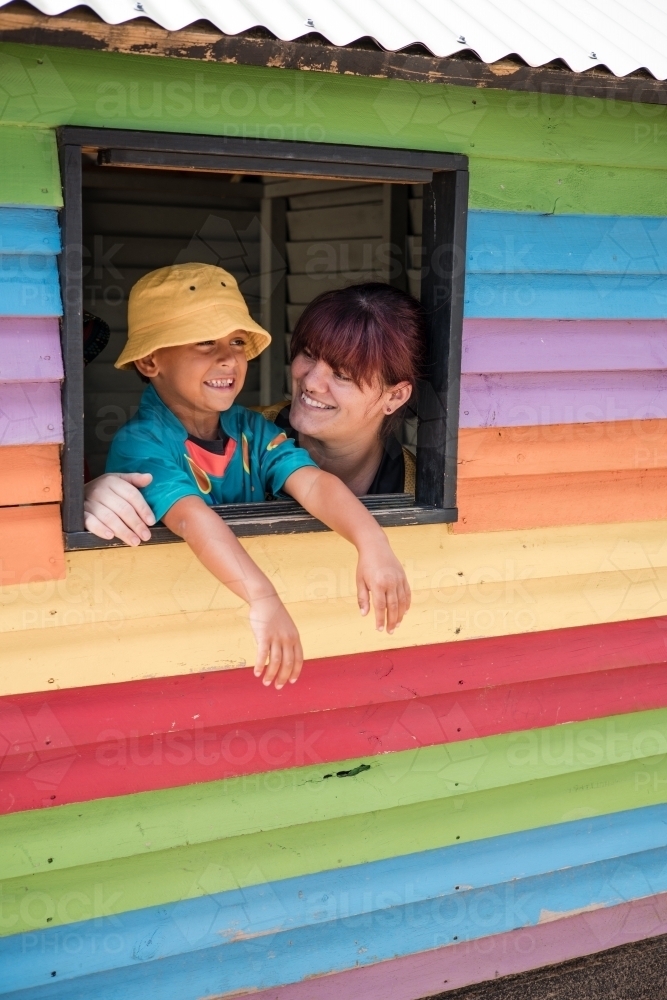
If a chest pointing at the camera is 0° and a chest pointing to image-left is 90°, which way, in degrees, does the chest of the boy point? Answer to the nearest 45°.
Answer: approximately 315°

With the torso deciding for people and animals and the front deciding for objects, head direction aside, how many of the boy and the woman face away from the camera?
0

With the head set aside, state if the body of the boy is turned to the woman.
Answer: no

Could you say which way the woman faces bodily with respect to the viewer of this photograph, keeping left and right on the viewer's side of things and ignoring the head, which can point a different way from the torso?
facing the viewer and to the left of the viewer

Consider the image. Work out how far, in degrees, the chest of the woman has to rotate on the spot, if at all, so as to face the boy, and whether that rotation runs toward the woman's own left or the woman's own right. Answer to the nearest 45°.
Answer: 0° — they already face them

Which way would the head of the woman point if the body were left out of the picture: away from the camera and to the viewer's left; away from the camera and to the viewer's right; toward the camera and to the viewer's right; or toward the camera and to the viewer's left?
toward the camera and to the viewer's left
